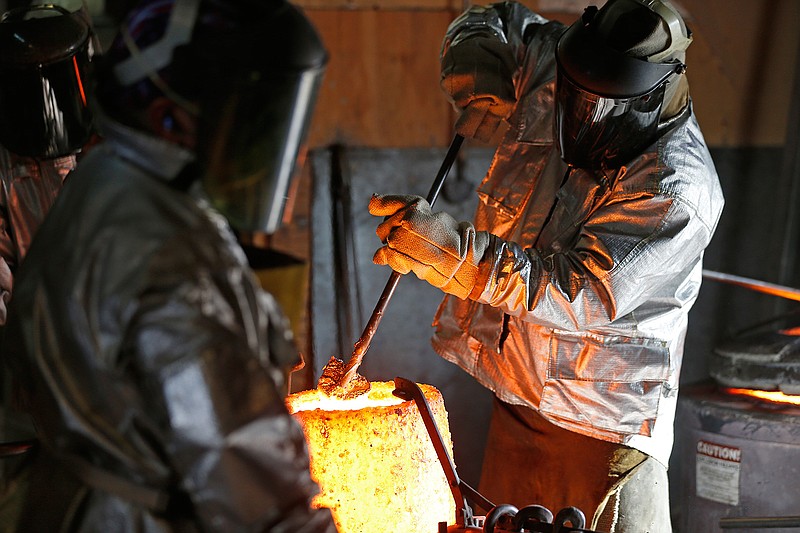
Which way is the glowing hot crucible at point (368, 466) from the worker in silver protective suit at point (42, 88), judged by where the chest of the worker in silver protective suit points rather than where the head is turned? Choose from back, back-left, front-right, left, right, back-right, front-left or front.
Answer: front

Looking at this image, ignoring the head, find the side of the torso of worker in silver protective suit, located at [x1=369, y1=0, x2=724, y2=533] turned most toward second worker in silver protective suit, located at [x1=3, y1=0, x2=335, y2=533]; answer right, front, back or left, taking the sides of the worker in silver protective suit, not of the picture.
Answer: front

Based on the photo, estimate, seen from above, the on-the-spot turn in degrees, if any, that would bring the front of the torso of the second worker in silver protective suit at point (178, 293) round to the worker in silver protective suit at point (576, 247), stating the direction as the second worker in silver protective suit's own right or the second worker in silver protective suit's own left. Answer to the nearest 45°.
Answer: approximately 45° to the second worker in silver protective suit's own left

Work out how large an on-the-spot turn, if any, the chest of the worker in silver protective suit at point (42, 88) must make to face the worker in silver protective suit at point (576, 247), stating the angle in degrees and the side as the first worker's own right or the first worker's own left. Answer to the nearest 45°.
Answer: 0° — they already face them

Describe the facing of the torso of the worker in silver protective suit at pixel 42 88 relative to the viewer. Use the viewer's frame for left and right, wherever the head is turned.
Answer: facing the viewer and to the right of the viewer

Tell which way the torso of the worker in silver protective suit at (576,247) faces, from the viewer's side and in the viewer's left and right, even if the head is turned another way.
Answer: facing the viewer and to the left of the viewer

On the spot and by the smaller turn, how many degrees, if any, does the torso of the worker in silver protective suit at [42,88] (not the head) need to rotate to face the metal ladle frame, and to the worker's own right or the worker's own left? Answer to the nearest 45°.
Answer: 0° — they already face it

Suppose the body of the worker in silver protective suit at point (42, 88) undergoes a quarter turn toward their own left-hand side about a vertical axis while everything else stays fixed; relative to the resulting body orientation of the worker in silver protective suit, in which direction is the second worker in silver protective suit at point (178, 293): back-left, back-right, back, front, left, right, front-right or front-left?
back-right

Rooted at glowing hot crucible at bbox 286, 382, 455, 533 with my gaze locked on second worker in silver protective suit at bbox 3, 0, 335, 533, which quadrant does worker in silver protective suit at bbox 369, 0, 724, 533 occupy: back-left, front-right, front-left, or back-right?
back-left

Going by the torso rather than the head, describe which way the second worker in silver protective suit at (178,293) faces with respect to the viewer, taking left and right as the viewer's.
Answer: facing to the right of the viewer

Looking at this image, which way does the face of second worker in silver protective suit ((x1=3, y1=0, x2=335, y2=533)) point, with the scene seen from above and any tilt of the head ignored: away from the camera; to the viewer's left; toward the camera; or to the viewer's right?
to the viewer's right

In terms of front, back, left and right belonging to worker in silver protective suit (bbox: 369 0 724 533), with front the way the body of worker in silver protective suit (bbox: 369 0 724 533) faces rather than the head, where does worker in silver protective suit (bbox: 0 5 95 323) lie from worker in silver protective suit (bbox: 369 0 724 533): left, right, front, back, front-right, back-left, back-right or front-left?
front-right
